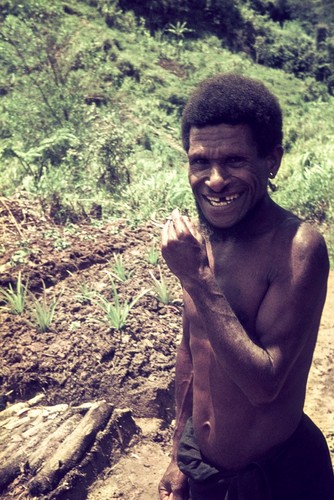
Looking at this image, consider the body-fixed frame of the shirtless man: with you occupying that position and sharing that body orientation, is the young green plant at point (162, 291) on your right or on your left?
on your right

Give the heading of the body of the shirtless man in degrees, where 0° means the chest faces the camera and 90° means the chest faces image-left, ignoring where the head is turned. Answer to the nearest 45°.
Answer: approximately 45°

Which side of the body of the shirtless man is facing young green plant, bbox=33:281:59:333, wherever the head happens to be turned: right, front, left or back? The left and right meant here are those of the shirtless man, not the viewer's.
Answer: right

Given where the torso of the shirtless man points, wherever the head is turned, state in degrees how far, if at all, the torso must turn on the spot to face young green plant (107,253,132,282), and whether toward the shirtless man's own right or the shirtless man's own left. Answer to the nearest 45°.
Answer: approximately 135° to the shirtless man's own right

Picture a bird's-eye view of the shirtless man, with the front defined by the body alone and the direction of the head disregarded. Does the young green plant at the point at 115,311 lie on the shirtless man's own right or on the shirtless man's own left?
on the shirtless man's own right
